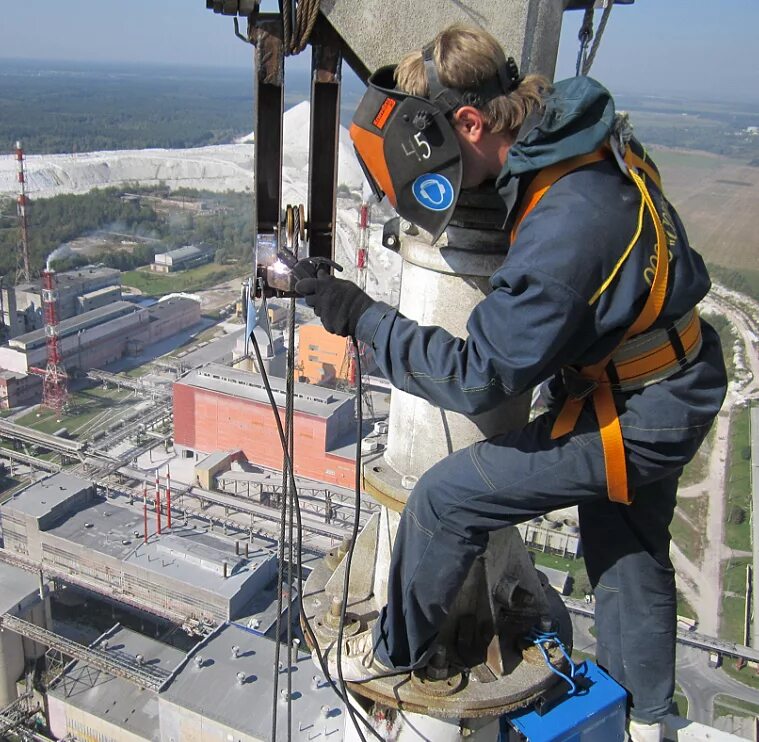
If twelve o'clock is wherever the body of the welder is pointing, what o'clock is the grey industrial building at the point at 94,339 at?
The grey industrial building is roughly at 2 o'clock from the welder.

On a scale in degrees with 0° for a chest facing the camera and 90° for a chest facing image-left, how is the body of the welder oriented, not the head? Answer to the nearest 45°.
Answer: approximately 90°

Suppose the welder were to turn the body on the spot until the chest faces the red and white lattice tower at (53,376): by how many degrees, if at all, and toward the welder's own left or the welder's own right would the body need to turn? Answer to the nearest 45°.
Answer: approximately 45° to the welder's own right

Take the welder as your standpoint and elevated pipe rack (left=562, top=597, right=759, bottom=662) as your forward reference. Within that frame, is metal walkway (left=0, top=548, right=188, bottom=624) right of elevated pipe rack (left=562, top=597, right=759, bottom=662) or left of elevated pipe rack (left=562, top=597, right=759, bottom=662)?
left

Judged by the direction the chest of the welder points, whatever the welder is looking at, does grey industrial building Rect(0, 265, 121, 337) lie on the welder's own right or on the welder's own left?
on the welder's own right
